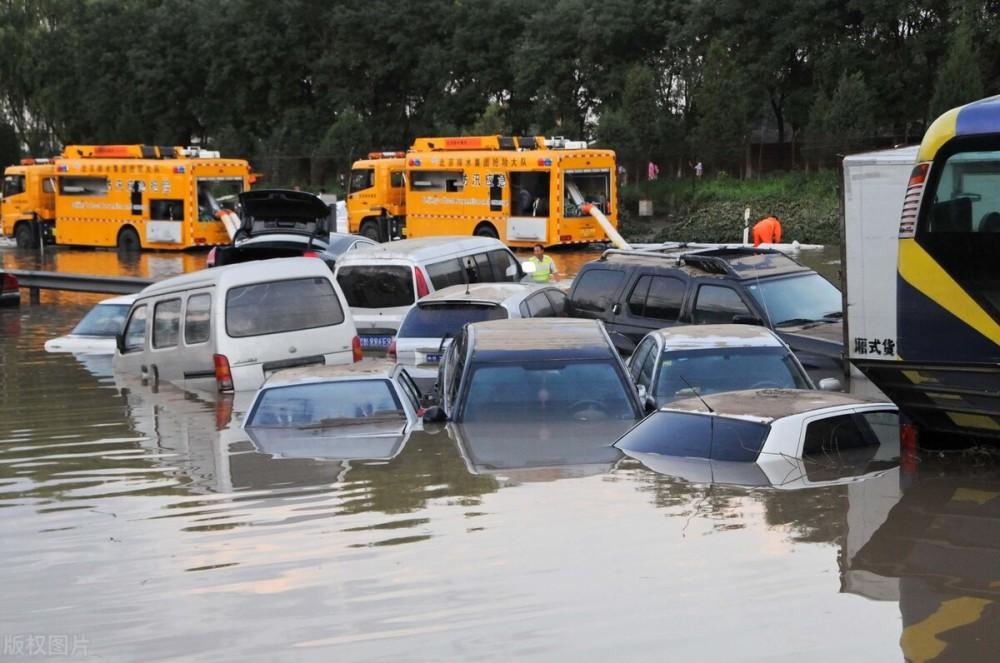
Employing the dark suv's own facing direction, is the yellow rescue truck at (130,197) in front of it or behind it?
behind

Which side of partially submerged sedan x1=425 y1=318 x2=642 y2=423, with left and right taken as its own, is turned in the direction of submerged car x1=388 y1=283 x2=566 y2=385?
back

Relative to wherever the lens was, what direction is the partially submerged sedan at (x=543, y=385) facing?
facing the viewer

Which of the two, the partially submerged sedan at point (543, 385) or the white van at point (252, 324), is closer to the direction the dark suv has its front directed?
the partially submerged sedan

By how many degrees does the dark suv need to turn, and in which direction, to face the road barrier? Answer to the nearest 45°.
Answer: approximately 180°

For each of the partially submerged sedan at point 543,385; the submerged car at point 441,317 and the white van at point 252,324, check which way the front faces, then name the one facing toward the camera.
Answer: the partially submerged sedan

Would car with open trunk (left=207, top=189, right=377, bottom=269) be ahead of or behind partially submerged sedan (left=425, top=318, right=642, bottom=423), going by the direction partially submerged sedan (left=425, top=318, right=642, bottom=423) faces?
behind

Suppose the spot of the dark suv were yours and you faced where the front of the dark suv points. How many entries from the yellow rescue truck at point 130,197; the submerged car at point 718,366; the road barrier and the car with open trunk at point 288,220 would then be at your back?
3

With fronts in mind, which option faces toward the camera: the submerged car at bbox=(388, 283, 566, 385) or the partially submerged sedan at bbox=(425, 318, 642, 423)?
the partially submerged sedan

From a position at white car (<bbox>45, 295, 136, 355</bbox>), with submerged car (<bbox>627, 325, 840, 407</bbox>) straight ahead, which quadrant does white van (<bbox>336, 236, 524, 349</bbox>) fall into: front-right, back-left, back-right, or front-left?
front-left

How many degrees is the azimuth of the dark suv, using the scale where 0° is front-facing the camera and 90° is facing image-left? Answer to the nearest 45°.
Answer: approximately 315°

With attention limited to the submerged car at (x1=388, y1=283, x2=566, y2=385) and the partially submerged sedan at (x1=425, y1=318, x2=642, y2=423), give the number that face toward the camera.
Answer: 1

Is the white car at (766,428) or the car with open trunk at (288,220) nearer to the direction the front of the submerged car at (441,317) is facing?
the car with open trunk
